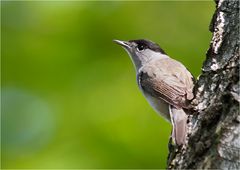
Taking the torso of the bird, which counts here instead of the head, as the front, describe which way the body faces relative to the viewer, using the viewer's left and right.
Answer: facing away from the viewer and to the left of the viewer
